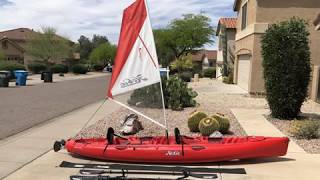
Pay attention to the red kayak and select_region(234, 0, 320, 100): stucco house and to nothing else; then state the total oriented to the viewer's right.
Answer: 1

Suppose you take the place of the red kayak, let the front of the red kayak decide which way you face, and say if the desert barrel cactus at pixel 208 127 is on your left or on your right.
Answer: on your left

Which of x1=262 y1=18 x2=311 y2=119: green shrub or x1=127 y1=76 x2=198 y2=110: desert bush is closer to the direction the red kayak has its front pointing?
the green shrub

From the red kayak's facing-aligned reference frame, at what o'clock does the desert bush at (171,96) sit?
The desert bush is roughly at 9 o'clock from the red kayak.

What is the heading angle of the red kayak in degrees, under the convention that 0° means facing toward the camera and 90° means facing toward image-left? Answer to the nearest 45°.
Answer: approximately 270°

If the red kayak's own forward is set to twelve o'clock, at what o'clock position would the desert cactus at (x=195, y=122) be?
The desert cactus is roughly at 9 o'clock from the red kayak.

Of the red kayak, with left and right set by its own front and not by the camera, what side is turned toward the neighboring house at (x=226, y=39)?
left

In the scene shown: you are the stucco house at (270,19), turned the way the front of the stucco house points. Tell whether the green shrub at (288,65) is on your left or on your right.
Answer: on your left
